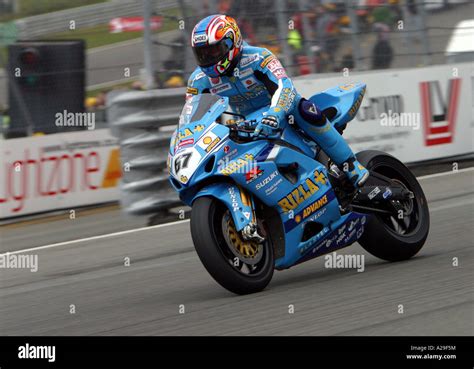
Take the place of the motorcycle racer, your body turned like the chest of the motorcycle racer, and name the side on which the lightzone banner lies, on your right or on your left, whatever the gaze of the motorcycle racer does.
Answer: on your right

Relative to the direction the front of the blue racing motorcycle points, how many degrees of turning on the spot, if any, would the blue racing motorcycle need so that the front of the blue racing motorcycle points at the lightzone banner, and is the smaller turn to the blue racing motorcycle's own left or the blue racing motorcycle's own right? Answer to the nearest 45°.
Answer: approximately 90° to the blue racing motorcycle's own right

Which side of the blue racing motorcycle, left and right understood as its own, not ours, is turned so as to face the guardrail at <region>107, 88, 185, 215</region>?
right

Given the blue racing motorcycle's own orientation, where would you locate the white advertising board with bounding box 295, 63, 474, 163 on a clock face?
The white advertising board is roughly at 5 o'clock from the blue racing motorcycle.

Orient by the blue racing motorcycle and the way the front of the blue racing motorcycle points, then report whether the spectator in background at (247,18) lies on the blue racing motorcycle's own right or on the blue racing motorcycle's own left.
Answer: on the blue racing motorcycle's own right

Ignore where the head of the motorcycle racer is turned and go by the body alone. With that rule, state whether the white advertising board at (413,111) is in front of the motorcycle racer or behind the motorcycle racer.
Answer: behind

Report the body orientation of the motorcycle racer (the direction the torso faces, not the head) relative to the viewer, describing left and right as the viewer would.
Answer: facing the viewer and to the left of the viewer

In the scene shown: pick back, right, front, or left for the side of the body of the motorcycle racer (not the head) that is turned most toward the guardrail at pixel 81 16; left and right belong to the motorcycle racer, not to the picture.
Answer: right
